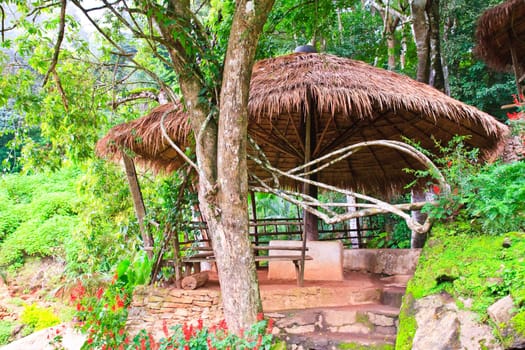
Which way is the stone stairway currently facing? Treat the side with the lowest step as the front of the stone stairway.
toward the camera

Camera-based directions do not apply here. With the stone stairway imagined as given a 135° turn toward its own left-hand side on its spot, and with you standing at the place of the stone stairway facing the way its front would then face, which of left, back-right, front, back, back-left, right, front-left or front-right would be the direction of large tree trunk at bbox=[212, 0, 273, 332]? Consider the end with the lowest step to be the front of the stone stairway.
back

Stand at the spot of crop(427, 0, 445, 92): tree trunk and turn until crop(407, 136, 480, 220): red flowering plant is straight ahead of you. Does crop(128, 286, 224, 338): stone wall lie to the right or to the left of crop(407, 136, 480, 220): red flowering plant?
right

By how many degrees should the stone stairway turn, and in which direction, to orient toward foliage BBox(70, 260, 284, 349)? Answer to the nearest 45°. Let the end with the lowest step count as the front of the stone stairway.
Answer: approximately 90° to its right

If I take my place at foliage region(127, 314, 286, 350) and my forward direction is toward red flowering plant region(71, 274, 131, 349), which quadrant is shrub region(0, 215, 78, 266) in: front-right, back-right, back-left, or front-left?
front-right

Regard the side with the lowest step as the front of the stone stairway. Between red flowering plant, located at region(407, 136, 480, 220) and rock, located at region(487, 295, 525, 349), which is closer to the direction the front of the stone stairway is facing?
the rock

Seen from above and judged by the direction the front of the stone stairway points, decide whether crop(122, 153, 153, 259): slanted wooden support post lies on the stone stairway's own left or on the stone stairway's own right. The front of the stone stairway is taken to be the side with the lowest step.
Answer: on the stone stairway's own right

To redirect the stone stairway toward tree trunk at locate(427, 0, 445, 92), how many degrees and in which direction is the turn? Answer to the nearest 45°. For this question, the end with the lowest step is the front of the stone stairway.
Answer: approximately 135° to its left

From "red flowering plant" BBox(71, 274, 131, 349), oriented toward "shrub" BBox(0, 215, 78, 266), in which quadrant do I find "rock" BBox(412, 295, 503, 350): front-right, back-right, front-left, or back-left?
back-right

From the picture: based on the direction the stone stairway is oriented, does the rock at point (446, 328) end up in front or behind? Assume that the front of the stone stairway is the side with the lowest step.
in front

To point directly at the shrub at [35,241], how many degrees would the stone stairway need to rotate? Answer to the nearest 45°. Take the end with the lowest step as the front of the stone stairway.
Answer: approximately 135° to its right

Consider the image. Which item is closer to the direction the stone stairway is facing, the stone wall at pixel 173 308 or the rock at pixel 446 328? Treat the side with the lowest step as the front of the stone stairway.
the rock
